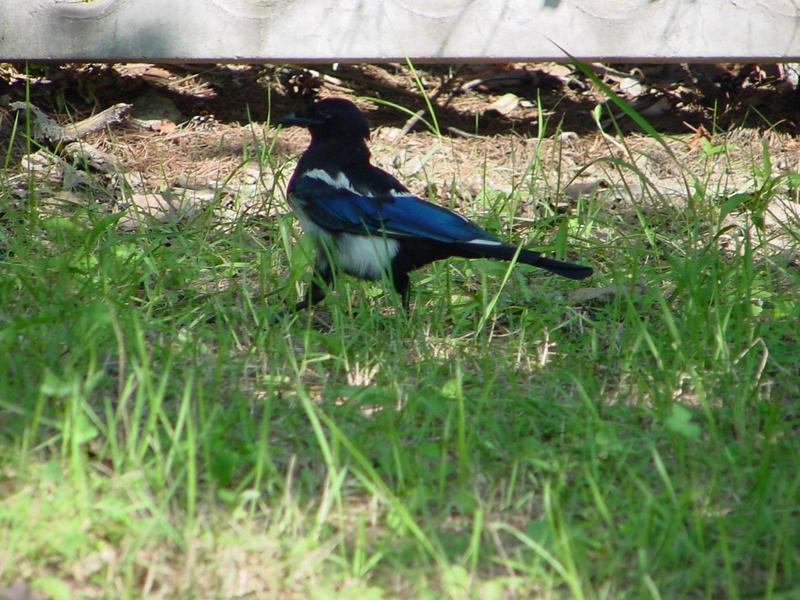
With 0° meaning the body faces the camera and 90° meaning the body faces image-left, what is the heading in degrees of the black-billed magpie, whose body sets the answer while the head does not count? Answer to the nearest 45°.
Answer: approximately 90°
